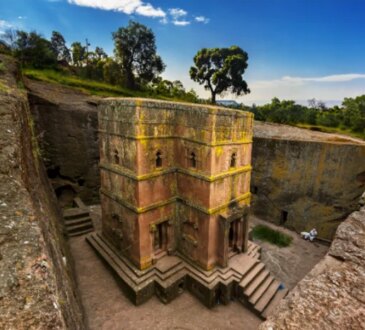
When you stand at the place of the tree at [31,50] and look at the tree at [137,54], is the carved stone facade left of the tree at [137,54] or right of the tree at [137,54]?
right

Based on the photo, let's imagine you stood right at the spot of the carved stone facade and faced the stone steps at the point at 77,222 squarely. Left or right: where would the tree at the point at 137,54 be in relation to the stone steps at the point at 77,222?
right

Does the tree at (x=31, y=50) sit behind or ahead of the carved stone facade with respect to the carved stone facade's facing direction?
behind

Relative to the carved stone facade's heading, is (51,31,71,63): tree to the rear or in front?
to the rear
